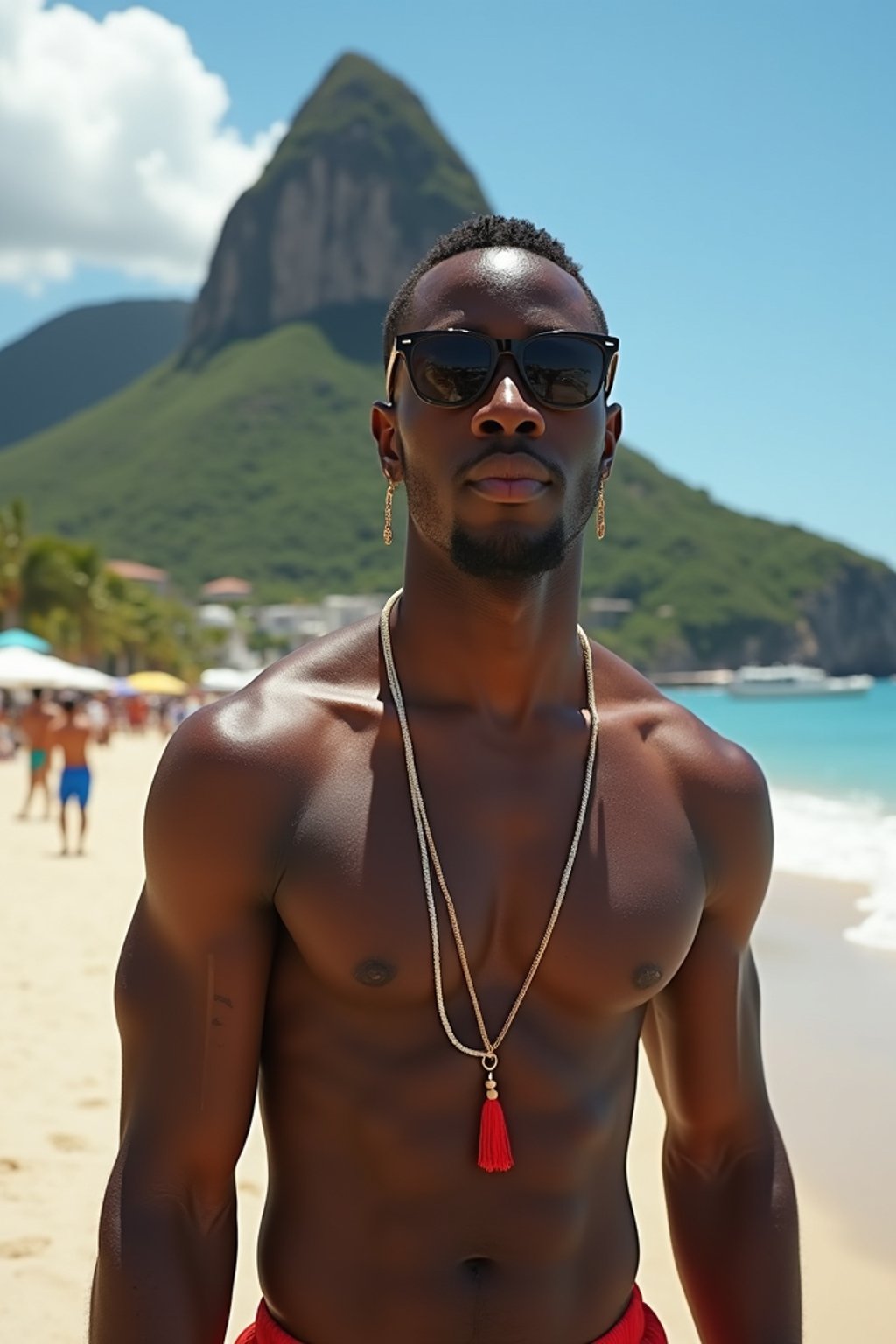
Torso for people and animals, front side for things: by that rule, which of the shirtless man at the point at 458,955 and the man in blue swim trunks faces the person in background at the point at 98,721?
the man in blue swim trunks

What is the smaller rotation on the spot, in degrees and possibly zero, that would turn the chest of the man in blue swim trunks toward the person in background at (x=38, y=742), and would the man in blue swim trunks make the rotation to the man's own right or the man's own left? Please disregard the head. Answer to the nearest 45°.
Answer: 0° — they already face them

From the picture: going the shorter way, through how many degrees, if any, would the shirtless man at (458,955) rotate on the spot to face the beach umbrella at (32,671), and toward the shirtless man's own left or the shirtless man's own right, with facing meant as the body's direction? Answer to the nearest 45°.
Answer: approximately 180°

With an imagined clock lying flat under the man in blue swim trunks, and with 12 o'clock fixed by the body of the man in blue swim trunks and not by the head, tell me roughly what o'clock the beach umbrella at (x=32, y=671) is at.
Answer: The beach umbrella is roughly at 12 o'clock from the man in blue swim trunks.

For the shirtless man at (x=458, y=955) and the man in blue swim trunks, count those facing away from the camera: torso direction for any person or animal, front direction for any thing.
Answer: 1

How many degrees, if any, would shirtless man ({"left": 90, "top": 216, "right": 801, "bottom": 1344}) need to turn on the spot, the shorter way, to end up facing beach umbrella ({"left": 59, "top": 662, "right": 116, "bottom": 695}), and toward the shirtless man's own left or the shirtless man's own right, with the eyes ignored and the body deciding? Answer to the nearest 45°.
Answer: approximately 180°

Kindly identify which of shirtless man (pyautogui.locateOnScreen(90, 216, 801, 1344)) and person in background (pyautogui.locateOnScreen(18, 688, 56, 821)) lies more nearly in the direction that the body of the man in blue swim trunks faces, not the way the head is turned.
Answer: the person in background

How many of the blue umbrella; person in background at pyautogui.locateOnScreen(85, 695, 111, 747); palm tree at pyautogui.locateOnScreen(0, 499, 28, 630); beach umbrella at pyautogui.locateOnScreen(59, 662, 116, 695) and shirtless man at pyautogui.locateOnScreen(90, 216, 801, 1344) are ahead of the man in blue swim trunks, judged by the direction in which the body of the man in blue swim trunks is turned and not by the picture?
4

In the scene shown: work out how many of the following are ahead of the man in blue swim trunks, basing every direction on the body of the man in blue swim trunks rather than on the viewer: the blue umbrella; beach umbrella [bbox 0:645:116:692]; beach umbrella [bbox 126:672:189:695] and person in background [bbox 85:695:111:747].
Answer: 4

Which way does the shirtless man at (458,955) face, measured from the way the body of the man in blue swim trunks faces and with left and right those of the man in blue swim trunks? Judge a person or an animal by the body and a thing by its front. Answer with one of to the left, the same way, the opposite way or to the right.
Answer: the opposite way

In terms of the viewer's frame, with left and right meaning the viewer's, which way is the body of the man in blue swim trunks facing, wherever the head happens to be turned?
facing away from the viewer

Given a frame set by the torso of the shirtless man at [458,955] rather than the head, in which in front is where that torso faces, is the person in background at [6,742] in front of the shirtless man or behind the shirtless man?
behind

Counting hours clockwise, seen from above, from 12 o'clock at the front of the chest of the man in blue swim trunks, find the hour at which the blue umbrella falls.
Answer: The blue umbrella is roughly at 12 o'clock from the man in blue swim trunks.

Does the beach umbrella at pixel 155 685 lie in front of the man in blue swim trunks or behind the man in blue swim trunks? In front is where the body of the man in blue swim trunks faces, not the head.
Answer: in front

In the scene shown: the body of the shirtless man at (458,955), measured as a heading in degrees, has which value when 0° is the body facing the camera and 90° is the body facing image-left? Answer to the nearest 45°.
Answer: approximately 0°

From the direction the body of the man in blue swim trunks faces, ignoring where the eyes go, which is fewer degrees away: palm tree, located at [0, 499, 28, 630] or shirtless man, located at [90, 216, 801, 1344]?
the palm tree
